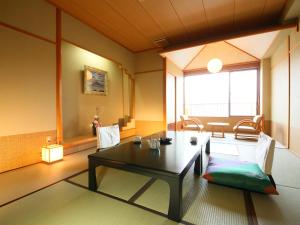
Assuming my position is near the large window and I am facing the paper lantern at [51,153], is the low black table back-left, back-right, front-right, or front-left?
front-left

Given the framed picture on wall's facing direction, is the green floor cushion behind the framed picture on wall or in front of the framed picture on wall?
in front

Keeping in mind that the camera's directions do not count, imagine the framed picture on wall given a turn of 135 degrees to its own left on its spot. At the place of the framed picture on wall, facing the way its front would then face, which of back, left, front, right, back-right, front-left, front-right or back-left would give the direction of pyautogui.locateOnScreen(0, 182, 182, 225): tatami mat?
back

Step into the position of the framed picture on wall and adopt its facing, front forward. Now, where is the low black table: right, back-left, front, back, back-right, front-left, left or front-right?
front-right

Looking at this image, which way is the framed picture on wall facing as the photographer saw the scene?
facing the viewer and to the right of the viewer

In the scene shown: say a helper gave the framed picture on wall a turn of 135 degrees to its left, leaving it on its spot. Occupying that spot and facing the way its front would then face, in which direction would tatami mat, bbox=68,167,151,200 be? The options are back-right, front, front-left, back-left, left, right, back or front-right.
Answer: back

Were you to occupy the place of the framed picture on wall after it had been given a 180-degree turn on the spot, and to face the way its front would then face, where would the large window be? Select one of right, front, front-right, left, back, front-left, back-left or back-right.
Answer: back-right

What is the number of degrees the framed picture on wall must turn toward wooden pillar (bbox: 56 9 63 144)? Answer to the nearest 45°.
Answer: approximately 90° to its right

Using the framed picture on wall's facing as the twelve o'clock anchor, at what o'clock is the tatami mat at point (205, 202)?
The tatami mat is roughly at 1 o'clock from the framed picture on wall.

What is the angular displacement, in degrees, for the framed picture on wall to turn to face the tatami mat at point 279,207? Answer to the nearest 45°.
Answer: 0° — it already faces it
